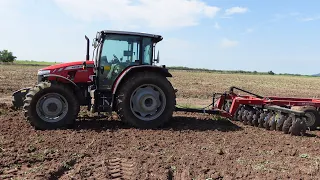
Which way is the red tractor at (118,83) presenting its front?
to the viewer's left
